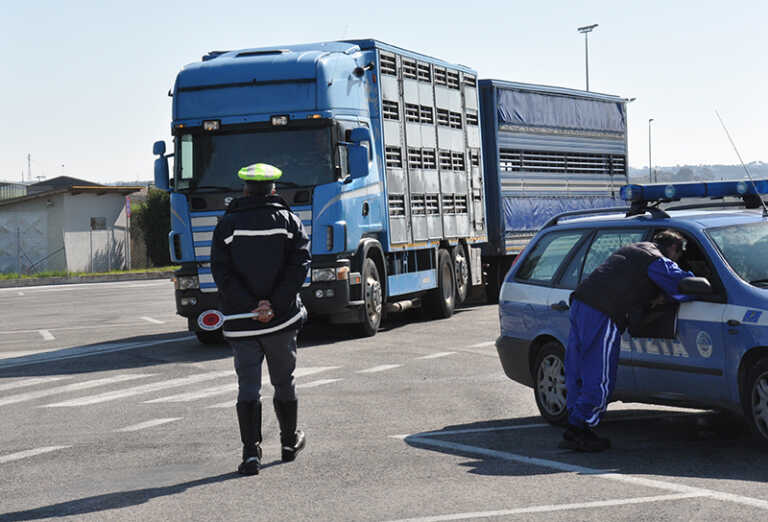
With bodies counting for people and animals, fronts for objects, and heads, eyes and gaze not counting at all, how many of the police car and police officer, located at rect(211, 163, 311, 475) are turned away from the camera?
1

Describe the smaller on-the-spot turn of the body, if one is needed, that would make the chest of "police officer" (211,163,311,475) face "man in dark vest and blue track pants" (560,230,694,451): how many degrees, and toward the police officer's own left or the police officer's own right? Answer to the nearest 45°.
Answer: approximately 90° to the police officer's own right

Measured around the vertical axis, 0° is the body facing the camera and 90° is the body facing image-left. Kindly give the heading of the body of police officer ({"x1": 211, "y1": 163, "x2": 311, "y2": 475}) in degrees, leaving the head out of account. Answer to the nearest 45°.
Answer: approximately 180°

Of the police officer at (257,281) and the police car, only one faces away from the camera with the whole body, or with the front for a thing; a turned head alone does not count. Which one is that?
the police officer

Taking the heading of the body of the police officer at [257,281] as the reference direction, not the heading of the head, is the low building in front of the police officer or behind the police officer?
in front

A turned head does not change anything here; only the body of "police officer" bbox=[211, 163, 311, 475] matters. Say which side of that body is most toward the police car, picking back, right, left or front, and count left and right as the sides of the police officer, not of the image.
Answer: right

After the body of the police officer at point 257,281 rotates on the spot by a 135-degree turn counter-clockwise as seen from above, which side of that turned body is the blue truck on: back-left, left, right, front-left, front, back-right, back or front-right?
back-right

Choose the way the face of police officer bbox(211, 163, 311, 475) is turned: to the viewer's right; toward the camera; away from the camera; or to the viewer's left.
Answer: away from the camera

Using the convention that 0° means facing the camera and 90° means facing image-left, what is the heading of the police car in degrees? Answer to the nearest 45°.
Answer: approximately 315°

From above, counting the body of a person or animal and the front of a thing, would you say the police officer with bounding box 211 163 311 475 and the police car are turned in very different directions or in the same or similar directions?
very different directions

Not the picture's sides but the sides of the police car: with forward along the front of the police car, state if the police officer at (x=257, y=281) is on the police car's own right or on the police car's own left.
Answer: on the police car's own right
